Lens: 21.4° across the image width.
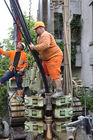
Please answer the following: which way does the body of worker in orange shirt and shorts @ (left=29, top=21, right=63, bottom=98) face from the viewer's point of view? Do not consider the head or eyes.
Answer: to the viewer's left

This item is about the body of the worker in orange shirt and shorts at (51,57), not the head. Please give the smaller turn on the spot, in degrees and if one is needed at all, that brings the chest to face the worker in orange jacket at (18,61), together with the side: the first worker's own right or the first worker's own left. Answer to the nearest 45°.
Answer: approximately 45° to the first worker's own right
